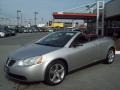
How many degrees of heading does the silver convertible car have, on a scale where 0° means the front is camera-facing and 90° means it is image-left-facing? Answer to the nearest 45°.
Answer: approximately 45°
